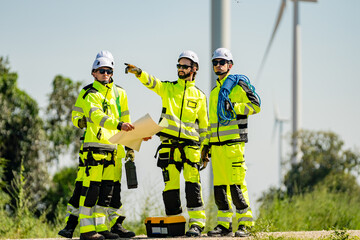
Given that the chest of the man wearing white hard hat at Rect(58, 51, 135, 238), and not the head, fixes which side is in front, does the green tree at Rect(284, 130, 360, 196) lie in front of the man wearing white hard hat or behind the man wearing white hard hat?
behind

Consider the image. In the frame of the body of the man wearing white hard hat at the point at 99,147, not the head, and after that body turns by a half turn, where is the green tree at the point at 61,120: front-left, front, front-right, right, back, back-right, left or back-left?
front-right

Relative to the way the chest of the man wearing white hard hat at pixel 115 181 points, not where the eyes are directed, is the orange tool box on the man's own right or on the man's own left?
on the man's own left

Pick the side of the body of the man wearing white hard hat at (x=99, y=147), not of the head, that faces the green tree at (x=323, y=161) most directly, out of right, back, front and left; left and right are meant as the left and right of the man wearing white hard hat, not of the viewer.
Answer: left

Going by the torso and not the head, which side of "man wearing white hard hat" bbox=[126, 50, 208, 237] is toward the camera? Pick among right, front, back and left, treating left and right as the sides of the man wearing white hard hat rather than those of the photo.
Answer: front

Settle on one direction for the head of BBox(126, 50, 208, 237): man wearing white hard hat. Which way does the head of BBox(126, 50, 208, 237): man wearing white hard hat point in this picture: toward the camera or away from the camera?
toward the camera

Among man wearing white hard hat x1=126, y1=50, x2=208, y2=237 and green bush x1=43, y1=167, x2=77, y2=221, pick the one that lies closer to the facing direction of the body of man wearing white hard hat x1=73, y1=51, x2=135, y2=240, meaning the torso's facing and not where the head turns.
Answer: the man wearing white hard hat

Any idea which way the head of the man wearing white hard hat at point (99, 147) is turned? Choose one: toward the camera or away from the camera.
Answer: toward the camera

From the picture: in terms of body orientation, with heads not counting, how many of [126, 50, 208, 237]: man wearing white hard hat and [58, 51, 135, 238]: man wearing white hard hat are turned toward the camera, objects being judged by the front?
2

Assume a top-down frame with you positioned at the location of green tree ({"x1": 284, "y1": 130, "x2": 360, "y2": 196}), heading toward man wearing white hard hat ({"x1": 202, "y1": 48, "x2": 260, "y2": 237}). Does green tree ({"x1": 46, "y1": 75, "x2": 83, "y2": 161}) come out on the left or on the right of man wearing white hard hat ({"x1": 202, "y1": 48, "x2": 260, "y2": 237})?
right

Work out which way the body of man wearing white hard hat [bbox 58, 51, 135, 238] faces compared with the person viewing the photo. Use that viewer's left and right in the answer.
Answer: facing the viewer
